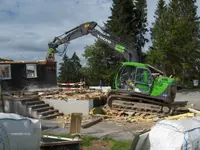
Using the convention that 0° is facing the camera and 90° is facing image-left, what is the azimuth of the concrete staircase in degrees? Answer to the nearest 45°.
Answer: approximately 315°

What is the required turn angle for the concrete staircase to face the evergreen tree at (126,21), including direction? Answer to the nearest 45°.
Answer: approximately 90° to its left

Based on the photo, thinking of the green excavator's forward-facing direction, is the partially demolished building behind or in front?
in front

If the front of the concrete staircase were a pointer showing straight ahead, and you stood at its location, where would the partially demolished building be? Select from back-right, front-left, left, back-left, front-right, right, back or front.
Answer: back-left

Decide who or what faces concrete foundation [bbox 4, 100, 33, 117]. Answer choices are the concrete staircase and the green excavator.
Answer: the green excavator

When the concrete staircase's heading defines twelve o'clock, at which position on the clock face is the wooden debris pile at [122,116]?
The wooden debris pile is roughly at 11 o'clock from the concrete staircase.

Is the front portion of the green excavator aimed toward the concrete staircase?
yes

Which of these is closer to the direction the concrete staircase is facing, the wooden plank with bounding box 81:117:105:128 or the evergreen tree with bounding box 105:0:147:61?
the wooden plank

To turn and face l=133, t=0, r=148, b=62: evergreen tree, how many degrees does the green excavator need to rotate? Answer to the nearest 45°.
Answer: approximately 90° to its right

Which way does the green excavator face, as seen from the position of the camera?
facing to the left of the viewer

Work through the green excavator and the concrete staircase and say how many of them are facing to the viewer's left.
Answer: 1

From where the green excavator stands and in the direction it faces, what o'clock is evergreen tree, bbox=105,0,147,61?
The evergreen tree is roughly at 3 o'clock from the green excavator.

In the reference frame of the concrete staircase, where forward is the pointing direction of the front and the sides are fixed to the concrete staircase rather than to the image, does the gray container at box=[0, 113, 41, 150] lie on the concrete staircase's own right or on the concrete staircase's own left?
on the concrete staircase's own right

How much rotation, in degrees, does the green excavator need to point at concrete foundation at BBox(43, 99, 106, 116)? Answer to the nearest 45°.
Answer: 0° — it already faces it
